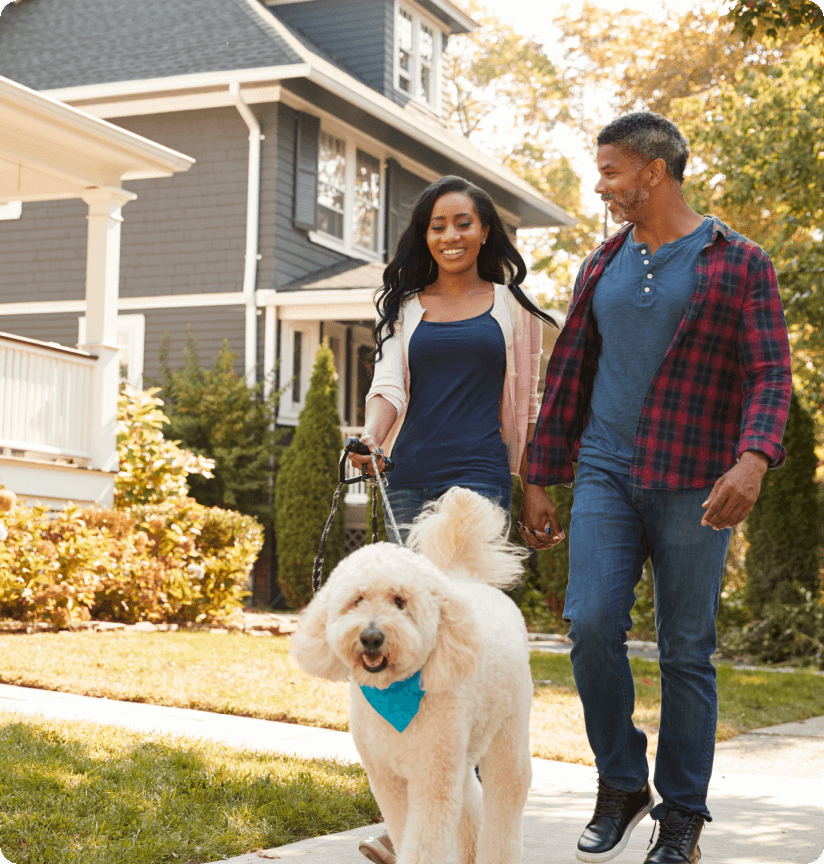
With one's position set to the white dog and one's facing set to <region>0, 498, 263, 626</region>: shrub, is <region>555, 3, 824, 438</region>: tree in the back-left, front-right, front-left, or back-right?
front-right

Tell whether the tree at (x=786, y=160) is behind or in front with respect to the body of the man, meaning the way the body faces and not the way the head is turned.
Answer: behind

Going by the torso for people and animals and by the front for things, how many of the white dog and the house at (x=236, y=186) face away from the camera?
0

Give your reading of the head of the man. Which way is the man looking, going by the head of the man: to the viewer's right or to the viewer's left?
to the viewer's left

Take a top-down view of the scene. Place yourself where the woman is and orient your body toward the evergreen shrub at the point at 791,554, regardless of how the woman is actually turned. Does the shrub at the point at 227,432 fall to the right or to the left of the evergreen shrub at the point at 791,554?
left

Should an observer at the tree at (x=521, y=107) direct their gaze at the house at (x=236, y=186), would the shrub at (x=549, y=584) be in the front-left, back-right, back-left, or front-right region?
front-left

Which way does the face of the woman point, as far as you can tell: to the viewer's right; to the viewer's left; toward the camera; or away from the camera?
toward the camera

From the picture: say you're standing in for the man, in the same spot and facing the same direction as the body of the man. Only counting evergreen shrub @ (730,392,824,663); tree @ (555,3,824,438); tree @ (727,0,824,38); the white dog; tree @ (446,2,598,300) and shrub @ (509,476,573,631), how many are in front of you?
1

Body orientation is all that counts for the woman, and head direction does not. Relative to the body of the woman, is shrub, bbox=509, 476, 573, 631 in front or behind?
behind

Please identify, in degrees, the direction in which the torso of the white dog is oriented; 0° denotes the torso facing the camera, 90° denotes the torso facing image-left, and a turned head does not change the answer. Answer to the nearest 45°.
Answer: approximately 45°

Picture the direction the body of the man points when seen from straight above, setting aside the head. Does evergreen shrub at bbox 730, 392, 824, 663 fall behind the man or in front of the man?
behind

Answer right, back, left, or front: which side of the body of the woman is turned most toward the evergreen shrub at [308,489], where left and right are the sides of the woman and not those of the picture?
back

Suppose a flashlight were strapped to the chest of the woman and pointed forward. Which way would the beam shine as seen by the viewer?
toward the camera

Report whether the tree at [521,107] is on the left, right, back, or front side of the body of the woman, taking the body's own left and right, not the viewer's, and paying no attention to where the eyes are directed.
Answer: back

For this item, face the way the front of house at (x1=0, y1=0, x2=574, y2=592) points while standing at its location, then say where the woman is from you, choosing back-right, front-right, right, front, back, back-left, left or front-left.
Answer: front-right

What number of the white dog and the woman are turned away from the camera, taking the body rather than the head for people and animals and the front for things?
0

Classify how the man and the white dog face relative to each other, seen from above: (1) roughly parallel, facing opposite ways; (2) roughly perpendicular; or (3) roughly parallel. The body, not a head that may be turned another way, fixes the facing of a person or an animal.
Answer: roughly parallel

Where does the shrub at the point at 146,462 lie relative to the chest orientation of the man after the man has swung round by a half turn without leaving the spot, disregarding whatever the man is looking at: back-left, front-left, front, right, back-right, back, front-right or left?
left
